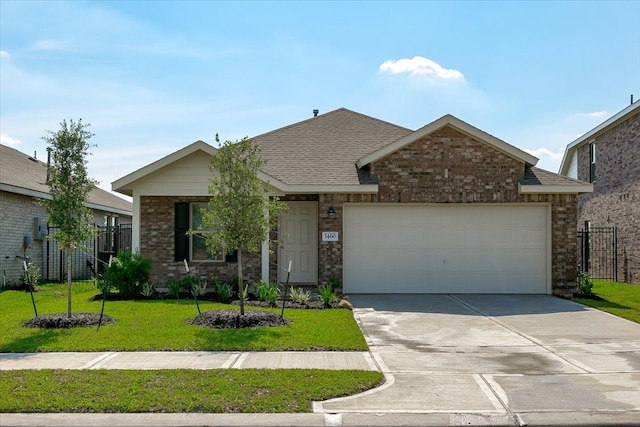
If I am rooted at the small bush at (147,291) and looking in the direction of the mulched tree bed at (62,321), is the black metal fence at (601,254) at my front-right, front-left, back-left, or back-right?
back-left

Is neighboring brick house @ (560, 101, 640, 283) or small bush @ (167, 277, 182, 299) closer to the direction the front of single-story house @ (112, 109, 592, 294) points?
the small bush

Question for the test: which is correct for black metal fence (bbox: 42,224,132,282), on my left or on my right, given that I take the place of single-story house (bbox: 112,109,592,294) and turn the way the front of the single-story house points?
on my right

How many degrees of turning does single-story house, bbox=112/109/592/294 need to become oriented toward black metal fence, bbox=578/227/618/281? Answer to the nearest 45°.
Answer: approximately 135° to its left

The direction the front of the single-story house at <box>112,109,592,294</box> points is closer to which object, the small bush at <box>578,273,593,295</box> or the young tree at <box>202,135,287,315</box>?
the young tree

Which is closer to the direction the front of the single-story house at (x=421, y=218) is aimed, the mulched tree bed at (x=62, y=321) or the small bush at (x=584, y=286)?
the mulched tree bed

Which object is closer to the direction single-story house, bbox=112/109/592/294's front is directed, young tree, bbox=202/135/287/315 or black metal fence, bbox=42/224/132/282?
the young tree

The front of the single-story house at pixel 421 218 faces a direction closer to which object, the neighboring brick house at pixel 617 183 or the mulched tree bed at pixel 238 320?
the mulched tree bed

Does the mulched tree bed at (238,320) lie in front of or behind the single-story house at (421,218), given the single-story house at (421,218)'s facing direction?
in front

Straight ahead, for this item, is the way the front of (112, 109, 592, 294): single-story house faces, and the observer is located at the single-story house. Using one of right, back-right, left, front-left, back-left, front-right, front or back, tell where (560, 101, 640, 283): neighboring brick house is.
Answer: back-left

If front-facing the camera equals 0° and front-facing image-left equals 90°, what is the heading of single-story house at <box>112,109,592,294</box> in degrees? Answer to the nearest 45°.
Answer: approximately 0°

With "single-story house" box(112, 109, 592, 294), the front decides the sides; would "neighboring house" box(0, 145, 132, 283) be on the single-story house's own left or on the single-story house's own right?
on the single-story house's own right

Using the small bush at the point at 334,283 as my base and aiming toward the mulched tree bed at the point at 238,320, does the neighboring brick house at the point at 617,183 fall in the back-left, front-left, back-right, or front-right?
back-left
